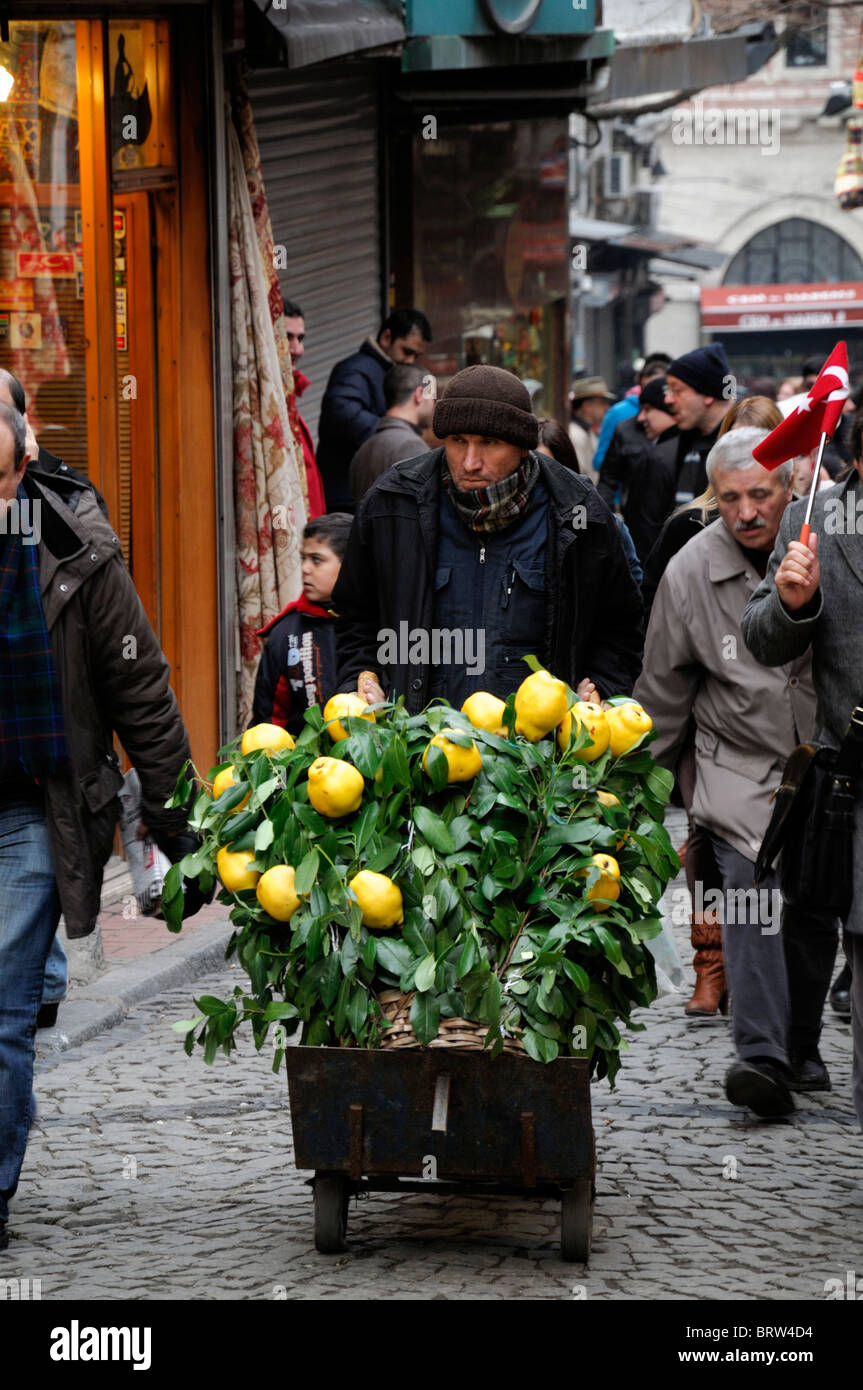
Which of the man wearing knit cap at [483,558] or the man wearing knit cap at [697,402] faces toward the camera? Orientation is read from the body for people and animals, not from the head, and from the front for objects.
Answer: the man wearing knit cap at [483,558]

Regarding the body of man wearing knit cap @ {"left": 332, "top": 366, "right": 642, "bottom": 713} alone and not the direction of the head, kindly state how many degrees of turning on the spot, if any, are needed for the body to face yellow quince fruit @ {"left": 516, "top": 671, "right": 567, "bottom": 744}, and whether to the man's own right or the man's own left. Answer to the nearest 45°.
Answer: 0° — they already face it

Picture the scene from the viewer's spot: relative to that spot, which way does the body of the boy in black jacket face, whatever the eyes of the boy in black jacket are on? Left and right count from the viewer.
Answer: facing the viewer and to the right of the viewer

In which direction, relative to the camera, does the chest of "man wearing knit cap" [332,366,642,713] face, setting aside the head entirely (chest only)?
toward the camera
